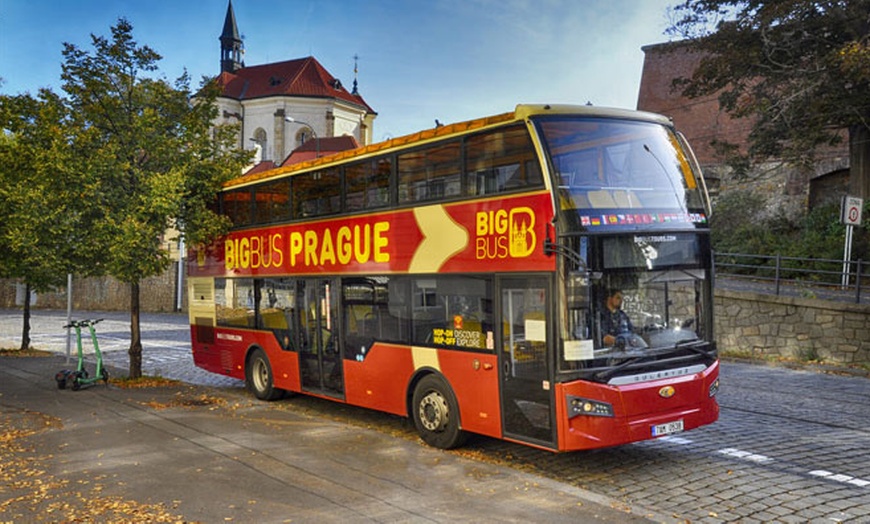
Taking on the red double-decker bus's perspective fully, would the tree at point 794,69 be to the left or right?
on its left

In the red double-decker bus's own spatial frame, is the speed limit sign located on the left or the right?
on its left

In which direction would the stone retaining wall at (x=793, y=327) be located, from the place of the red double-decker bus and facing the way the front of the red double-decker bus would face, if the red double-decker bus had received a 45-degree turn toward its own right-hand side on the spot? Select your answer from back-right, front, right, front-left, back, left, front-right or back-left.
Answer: back-left

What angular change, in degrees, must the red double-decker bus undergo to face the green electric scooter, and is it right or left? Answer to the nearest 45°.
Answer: approximately 180°

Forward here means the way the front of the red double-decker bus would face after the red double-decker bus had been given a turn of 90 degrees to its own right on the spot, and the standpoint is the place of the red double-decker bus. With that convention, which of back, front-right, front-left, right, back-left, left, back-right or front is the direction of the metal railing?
back

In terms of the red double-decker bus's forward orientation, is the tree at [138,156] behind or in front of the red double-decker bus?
behind

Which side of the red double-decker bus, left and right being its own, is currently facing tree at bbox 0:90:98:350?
back
